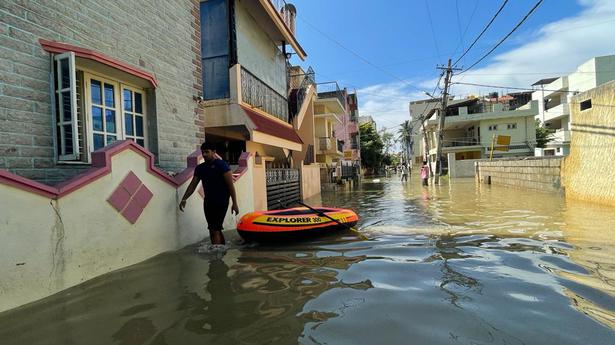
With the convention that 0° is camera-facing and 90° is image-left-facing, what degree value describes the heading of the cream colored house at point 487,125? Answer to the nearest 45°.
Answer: approximately 45°

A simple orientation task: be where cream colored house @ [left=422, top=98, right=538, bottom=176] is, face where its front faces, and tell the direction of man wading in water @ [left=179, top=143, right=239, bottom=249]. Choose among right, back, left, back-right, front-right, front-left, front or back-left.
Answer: front-left

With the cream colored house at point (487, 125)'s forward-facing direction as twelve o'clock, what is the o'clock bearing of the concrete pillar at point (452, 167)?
The concrete pillar is roughly at 11 o'clock from the cream colored house.

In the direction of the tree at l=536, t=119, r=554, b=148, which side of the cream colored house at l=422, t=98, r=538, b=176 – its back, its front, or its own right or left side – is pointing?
left

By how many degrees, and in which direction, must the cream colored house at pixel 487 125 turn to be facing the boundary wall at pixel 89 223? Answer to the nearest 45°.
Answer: approximately 45° to its left

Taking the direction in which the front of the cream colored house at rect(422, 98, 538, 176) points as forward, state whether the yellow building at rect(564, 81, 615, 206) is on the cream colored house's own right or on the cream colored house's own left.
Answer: on the cream colored house's own left

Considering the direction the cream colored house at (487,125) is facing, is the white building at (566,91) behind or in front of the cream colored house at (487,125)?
behind

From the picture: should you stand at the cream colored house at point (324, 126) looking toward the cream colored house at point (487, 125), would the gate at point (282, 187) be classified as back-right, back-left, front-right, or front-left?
back-right

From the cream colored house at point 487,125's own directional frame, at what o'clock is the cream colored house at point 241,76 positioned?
the cream colored house at point 241,76 is roughly at 11 o'clock from the cream colored house at point 487,125.

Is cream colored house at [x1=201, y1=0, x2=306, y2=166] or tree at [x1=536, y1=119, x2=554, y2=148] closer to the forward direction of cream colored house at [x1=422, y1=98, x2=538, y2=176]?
the cream colored house

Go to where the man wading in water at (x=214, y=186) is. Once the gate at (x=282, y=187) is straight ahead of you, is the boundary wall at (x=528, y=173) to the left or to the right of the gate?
right

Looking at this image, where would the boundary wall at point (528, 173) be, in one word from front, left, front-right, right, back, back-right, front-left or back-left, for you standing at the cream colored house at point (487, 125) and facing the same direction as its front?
front-left

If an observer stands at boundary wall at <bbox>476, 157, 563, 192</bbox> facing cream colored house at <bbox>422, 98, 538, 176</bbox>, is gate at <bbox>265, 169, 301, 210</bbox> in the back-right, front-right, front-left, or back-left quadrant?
back-left
